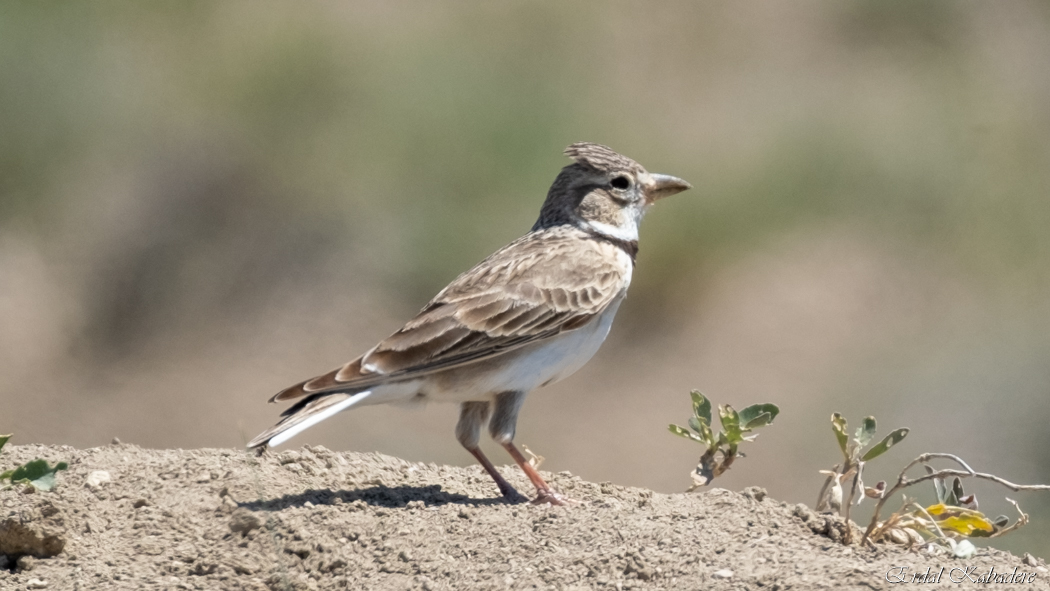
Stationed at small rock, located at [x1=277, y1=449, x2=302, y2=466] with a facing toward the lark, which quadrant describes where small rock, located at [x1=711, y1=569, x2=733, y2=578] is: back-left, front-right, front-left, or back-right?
front-right

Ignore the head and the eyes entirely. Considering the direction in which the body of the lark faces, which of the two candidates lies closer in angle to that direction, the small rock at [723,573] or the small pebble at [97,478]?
the small rock

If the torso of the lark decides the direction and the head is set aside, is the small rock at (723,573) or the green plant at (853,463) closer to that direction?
the green plant

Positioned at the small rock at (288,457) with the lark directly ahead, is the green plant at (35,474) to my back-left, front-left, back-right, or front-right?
back-right

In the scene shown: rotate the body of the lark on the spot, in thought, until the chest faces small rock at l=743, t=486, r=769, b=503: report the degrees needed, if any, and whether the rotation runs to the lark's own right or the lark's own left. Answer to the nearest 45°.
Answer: approximately 45° to the lark's own right

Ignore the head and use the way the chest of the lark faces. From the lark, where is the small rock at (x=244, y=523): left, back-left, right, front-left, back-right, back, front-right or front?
back-right

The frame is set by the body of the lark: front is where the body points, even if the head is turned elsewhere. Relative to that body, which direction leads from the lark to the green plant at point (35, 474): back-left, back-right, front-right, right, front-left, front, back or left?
back-right

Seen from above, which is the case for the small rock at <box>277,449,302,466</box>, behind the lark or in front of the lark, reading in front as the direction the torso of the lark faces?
behind

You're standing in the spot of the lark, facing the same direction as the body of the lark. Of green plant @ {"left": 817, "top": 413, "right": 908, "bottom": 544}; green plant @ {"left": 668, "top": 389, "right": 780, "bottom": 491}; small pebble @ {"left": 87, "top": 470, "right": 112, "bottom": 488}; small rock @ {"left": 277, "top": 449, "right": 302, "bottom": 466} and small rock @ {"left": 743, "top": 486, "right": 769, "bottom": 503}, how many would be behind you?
2

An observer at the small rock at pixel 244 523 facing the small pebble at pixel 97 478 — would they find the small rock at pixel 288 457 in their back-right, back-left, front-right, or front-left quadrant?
front-right

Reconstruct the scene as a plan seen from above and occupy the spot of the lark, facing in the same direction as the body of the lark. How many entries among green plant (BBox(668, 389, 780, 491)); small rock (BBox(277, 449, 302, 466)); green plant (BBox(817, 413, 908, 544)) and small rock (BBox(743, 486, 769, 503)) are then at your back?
1

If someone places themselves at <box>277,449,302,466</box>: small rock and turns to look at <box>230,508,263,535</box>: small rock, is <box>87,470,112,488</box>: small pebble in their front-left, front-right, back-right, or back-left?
front-right

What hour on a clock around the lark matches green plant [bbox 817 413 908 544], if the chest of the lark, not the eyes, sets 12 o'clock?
The green plant is roughly at 1 o'clock from the lark.

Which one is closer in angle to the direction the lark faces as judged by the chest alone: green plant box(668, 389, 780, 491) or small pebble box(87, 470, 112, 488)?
the green plant

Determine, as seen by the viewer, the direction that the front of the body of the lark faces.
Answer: to the viewer's right

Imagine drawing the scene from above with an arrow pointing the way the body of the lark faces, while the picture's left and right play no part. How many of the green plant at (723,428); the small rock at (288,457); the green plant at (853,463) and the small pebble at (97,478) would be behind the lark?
2
